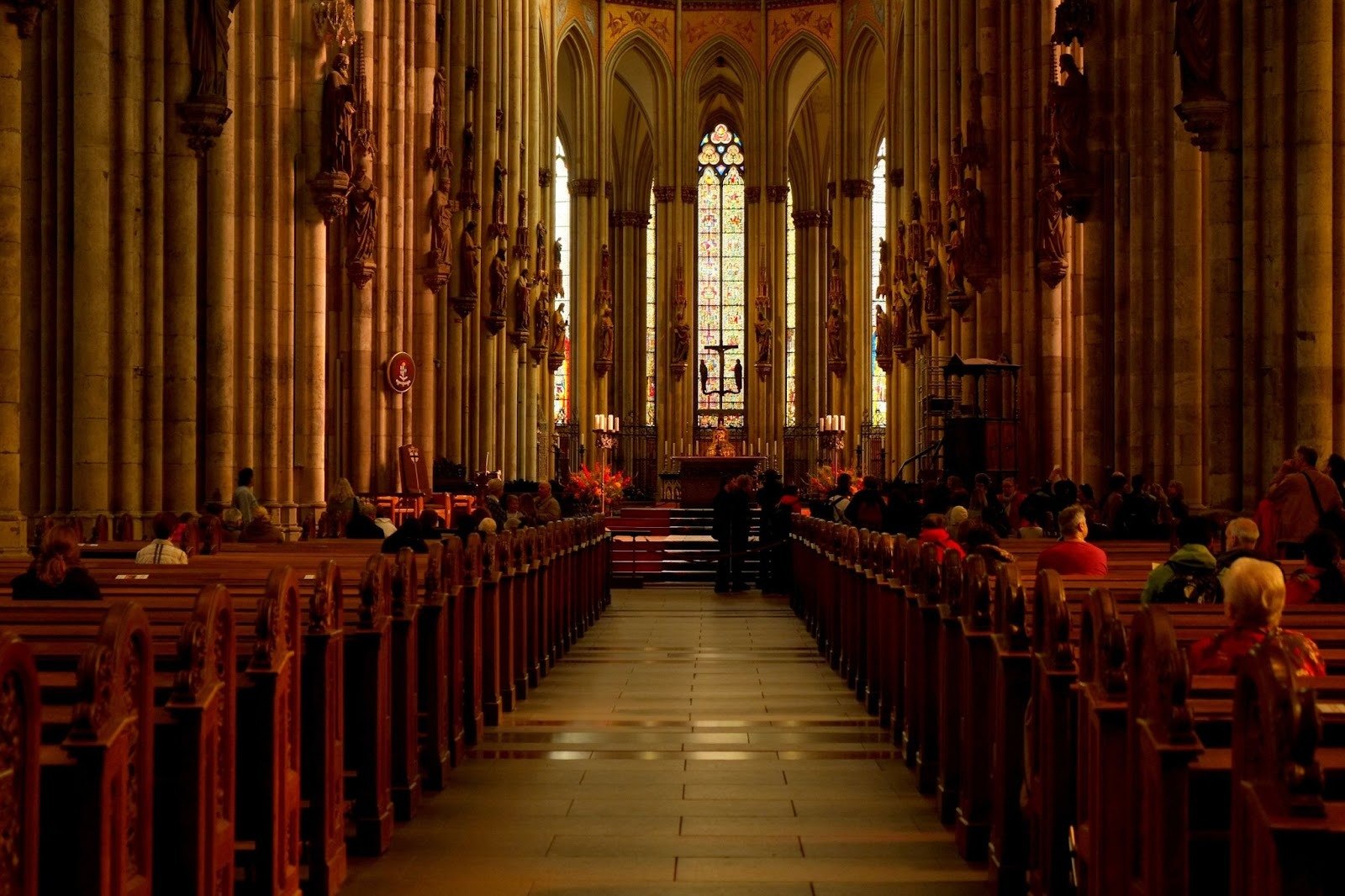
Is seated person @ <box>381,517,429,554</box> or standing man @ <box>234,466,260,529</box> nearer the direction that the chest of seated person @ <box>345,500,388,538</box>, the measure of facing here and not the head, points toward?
the standing man

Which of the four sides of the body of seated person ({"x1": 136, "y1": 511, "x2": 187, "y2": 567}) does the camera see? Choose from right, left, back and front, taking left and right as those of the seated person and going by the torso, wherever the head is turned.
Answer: back

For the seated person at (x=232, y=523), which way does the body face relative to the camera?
away from the camera

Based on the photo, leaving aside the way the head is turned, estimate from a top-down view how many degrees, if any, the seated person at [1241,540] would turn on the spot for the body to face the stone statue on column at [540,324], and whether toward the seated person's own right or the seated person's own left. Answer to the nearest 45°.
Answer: approximately 45° to the seated person's own left

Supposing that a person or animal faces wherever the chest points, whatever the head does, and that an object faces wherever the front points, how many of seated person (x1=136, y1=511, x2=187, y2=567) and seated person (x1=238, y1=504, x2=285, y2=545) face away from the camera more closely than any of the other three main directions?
2

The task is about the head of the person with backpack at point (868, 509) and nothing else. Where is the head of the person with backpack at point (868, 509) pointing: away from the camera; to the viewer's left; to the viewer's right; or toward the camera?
away from the camera

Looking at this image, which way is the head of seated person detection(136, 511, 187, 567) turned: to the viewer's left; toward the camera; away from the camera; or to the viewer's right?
away from the camera

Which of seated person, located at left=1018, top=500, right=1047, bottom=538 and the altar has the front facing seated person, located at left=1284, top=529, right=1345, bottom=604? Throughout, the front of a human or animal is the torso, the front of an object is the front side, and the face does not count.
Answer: the altar

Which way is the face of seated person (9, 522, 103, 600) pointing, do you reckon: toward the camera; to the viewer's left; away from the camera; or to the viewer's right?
away from the camera

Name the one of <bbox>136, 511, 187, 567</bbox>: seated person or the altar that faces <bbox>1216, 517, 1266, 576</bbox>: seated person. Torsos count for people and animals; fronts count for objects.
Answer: the altar

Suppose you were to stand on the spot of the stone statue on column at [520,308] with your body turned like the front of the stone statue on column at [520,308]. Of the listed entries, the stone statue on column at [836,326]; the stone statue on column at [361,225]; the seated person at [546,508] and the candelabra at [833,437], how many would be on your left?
2

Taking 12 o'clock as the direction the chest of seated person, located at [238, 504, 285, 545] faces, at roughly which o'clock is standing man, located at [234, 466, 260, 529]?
The standing man is roughly at 12 o'clock from the seated person.

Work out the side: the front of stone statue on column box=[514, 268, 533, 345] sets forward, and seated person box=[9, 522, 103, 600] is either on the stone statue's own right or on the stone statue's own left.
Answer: on the stone statue's own right

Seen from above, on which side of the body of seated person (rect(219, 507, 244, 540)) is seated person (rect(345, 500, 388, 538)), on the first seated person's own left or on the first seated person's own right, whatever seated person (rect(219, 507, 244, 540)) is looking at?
on the first seated person's own right

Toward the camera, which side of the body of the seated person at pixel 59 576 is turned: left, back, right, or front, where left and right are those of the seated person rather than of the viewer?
back
